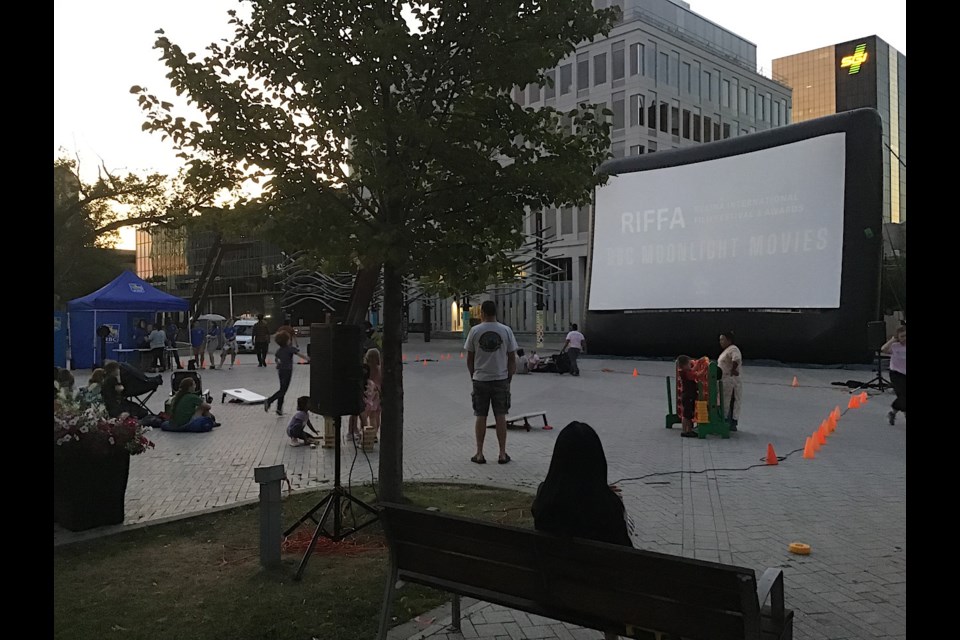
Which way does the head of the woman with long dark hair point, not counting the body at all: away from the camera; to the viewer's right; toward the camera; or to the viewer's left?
away from the camera

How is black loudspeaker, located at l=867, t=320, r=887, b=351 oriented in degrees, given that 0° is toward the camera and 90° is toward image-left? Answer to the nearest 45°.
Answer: approximately 45°

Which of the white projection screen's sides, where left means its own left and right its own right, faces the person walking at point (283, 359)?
front

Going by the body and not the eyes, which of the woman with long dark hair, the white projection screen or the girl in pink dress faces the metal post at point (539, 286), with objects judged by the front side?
the woman with long dark hair

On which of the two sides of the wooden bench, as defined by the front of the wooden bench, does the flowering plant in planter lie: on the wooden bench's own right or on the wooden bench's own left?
on the wooden bench's own left

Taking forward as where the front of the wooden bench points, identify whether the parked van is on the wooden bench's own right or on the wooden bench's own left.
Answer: on the wooden bench's own left

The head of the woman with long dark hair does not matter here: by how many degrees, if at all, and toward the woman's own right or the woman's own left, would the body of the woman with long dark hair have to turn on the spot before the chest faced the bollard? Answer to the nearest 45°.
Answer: approximately 45° to the woman's own left

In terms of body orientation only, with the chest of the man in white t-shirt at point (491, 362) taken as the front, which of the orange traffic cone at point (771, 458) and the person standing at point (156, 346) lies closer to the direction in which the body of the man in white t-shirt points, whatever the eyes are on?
the person standing

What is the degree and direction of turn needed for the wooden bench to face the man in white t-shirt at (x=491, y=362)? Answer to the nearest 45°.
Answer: approximately 45° to its left

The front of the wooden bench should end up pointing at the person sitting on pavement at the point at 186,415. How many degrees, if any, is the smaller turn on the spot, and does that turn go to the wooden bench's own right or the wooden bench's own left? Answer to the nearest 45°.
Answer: approximately 90° to the wooden bench's own left

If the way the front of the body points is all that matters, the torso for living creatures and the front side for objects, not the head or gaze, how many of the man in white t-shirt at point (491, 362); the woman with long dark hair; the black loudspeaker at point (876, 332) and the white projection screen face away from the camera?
2

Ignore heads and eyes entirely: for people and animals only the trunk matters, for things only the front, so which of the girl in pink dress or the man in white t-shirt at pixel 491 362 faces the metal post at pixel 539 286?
the man in white t-shirt
